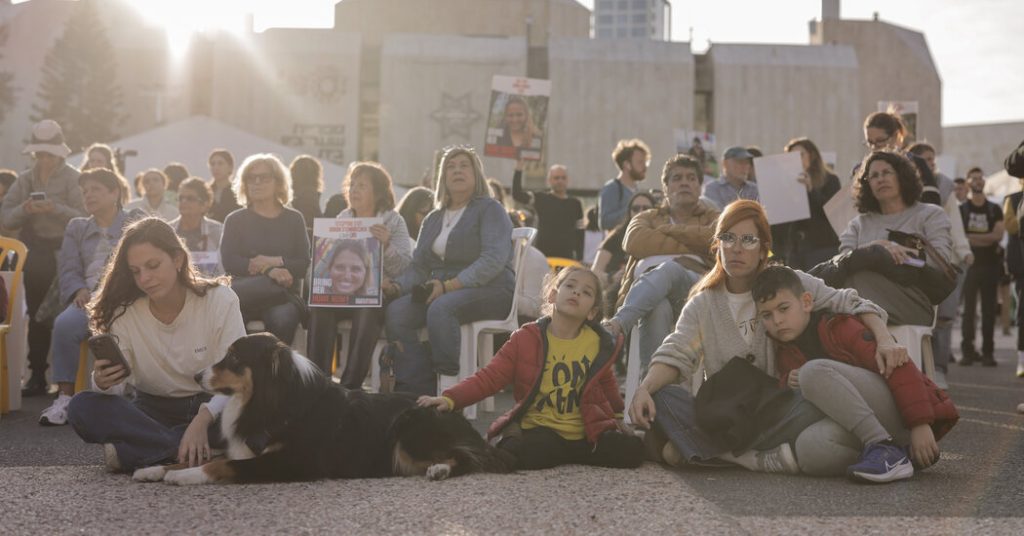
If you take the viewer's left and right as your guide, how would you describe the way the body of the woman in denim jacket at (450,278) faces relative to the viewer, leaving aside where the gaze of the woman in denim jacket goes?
facing the viewer and to the left of the viewer

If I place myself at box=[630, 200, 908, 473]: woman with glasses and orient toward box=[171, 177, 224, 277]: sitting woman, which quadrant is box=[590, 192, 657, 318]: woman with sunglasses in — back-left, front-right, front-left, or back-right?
front-right

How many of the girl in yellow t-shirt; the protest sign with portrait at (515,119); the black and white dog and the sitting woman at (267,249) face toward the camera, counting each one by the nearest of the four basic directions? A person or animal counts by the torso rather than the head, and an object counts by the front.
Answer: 3

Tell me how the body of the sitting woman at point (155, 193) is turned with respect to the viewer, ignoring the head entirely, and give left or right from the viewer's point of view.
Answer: facing the viewer

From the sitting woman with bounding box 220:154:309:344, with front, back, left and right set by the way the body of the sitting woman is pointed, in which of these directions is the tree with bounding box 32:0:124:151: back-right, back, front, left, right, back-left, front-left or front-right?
back

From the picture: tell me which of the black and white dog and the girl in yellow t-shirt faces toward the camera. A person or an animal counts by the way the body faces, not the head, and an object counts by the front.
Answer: the girl in yellow t-shirt

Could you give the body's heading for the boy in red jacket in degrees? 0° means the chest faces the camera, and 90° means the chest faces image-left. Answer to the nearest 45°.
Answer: approximately 45°

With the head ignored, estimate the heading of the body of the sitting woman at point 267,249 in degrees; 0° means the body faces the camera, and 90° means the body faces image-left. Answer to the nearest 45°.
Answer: approximately 0°

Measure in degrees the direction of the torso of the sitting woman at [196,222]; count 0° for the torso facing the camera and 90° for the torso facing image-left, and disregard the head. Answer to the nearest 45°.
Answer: approximately 45°

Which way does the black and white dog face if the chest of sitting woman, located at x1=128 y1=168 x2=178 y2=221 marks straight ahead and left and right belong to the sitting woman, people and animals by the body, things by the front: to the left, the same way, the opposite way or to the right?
to the right

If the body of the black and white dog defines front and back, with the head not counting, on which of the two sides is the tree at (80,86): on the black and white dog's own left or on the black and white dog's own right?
on the black and white dog's own right

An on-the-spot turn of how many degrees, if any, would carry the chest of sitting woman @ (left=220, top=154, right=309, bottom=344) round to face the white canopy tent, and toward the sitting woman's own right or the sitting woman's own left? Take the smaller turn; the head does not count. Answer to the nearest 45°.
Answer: approximately 180°

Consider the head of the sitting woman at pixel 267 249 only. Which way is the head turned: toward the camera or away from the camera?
toward the camera

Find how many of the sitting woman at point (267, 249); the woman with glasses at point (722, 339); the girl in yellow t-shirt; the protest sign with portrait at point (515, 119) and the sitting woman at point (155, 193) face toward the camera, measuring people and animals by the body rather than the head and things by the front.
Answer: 5

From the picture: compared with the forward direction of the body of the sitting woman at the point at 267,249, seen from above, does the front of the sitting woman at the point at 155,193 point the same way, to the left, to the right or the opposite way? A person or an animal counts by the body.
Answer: the same way

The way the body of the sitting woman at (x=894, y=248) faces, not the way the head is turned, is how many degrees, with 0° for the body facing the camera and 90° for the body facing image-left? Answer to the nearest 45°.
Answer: approximately 45°

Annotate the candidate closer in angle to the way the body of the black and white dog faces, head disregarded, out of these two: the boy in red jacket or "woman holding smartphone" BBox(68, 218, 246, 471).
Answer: the woman holding smartphone

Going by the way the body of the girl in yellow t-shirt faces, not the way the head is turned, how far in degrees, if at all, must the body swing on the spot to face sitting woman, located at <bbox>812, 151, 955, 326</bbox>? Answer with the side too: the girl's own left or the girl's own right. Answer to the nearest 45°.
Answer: approximately 135° to the girl's own left

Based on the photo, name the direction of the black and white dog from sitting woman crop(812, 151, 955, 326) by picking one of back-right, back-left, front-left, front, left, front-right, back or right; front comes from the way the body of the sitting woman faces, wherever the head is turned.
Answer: front

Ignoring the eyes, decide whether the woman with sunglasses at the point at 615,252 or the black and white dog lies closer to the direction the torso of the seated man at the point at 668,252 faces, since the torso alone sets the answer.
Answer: the black and white dog

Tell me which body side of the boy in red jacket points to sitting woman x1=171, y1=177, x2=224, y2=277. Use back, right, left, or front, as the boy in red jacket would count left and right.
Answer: right
